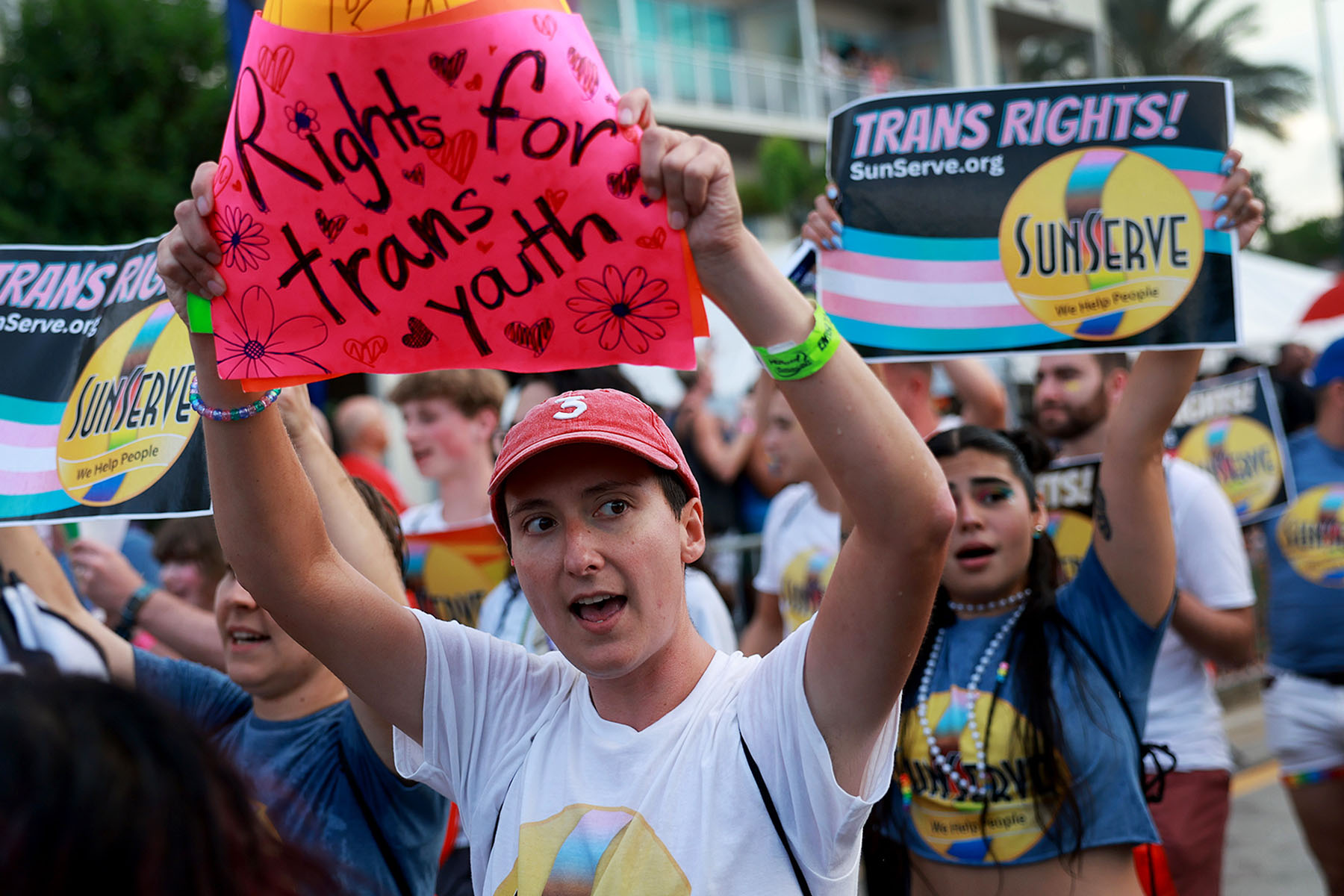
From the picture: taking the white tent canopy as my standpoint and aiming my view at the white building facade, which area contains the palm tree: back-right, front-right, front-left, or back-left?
front-right

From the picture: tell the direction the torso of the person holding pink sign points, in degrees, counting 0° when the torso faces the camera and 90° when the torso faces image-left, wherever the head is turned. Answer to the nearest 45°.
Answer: approximately 0°

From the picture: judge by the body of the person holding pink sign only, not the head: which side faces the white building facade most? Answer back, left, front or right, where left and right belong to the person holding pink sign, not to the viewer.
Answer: back

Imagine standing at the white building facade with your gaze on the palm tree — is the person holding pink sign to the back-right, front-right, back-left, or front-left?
back-right

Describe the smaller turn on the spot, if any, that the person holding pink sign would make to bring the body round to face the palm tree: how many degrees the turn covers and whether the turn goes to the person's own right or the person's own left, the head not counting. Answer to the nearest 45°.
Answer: approximately 135° to the person's own left

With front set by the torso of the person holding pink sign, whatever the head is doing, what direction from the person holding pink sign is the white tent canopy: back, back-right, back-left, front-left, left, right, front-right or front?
back-left
